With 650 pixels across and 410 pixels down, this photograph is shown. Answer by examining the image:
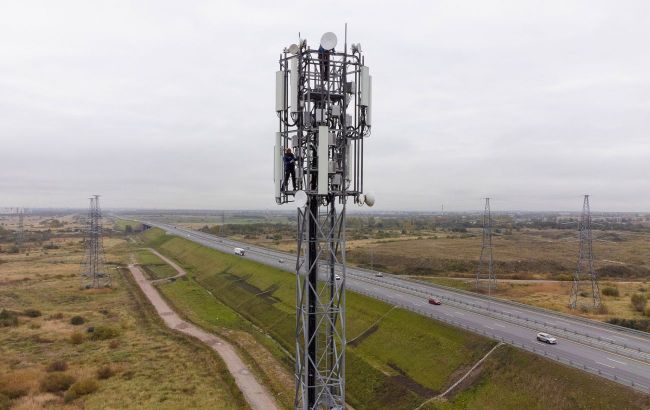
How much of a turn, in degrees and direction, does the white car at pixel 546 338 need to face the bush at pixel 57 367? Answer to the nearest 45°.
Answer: approximately 90° to its right

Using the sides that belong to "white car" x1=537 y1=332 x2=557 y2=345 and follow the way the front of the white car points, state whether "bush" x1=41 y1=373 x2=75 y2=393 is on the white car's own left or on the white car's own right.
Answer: on the white car's own right

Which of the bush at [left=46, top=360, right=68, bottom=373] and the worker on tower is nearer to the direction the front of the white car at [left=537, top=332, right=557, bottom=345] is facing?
the worker on tower

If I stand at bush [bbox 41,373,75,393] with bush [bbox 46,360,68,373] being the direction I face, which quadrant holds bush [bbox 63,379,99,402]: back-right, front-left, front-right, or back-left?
back-right

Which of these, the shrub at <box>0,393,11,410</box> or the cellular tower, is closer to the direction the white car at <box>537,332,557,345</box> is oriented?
the cellular tower

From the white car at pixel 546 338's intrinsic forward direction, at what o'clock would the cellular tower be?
The cellular tower is roughly at 2 o'clock from the white car.

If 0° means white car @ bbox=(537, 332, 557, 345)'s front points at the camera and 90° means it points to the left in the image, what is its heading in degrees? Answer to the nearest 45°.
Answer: approximately 315°

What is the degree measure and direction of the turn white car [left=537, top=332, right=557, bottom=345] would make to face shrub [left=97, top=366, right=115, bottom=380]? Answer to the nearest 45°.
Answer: approximately 90° to its right

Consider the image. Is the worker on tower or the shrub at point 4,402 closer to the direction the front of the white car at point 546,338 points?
the worker on tower

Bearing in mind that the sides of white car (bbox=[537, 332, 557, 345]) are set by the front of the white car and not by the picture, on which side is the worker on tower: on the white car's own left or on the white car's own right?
on the white car's own right
